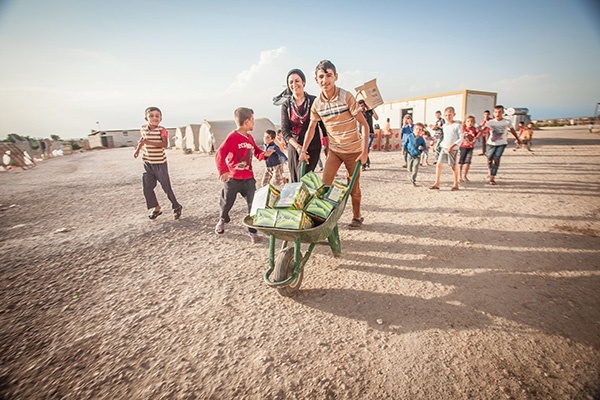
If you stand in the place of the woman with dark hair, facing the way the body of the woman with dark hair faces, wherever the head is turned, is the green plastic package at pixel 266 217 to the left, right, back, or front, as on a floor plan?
front

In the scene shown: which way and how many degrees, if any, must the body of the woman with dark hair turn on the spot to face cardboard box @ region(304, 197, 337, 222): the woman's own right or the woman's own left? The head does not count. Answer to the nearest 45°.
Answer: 0° — they already face it

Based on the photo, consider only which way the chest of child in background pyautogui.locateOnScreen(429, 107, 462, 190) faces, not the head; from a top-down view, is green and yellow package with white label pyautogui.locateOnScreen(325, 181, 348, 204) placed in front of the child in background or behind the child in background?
in front

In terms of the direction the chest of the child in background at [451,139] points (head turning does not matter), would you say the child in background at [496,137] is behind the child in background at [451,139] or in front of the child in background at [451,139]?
behind

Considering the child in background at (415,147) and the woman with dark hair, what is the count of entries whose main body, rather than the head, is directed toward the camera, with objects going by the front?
2

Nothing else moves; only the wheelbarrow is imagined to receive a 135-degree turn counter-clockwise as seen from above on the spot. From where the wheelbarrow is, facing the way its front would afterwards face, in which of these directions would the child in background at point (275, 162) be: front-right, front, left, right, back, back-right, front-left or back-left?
left

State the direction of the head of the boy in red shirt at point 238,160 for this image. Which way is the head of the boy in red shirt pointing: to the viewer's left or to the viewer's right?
to the viewer's right

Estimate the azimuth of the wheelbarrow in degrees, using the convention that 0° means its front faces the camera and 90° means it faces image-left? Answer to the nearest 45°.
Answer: approximately 45°

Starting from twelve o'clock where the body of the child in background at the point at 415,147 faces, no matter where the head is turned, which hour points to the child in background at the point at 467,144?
the child in background at the point at 467,144 is roughly at 8 o'clock from the child in background at the point at 415,147.

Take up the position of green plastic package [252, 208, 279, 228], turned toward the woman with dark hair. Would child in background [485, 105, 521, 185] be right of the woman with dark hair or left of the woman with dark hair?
right

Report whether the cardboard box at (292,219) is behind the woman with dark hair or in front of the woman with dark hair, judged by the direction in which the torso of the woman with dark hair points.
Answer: in front
